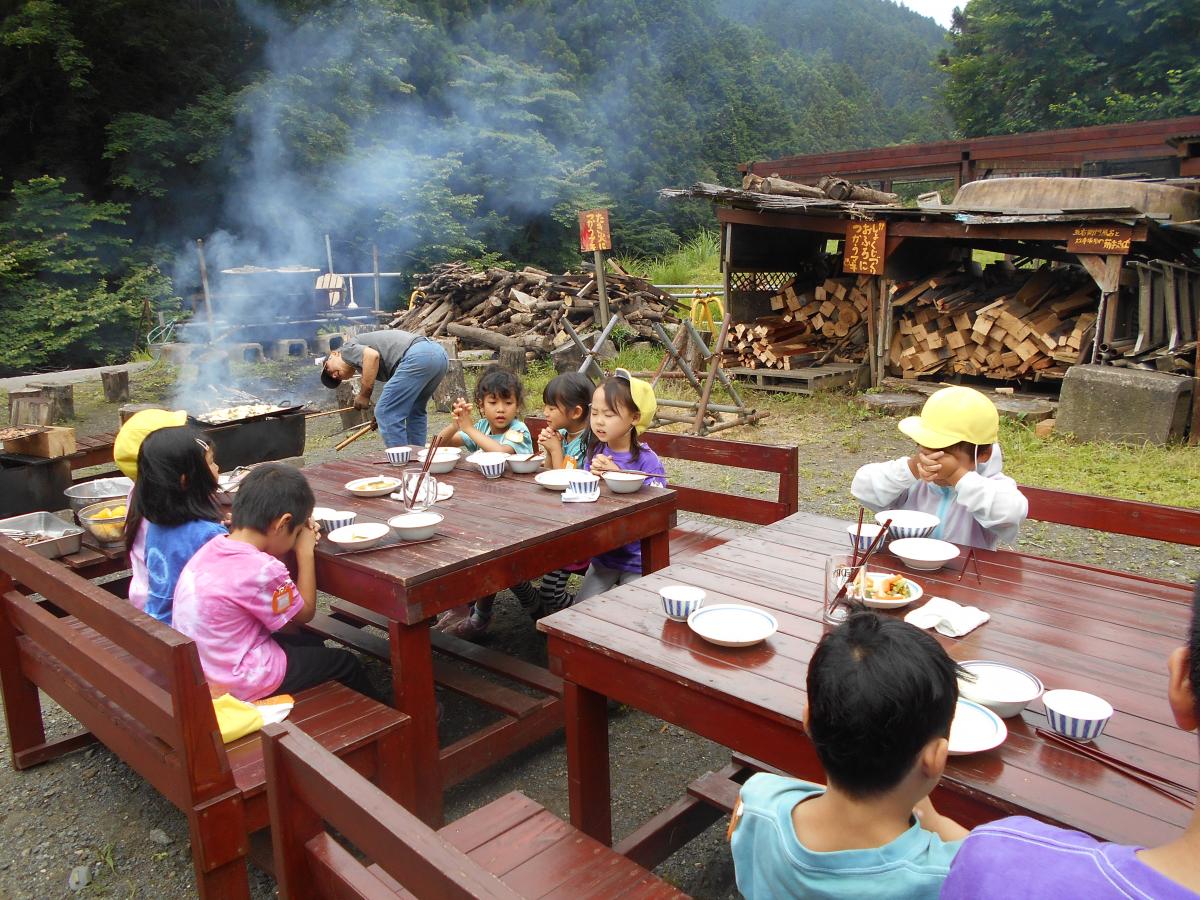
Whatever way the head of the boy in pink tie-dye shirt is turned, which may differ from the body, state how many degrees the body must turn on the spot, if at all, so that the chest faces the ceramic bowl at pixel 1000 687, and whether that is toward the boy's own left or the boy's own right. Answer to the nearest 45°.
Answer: approximately 90° to the boy's own right

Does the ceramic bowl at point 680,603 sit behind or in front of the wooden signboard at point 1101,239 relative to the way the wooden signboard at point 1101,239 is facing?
in front

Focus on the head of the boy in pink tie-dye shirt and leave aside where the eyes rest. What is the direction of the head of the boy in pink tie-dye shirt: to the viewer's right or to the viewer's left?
to the viewer's right

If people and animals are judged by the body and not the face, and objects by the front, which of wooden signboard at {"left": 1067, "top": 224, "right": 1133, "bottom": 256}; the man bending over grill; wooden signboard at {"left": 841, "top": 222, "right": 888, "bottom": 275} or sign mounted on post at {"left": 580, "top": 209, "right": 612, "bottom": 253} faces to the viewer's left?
the man bending over grill

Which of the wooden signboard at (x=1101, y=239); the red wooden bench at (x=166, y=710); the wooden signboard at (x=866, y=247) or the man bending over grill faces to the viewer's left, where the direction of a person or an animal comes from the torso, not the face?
the man bending over grill

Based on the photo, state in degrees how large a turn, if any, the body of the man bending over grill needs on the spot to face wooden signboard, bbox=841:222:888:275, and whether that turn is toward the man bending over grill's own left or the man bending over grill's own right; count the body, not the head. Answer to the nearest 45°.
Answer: approximately 135° to the man bending over grill's own right

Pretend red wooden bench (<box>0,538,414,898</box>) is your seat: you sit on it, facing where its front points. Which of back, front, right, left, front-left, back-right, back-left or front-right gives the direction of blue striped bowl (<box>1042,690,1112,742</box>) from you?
right

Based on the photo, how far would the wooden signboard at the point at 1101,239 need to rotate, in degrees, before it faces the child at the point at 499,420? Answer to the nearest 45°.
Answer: approximately 45° to its right

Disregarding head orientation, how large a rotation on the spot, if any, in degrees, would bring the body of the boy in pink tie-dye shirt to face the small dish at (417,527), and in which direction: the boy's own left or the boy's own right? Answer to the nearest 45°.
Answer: approximately 45° to the boy's own right

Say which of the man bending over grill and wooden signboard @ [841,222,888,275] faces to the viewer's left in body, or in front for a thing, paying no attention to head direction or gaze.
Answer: the man bending over grill

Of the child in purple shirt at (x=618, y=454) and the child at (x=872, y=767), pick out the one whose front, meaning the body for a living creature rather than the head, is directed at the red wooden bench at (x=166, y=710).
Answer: the child in purple shirt
